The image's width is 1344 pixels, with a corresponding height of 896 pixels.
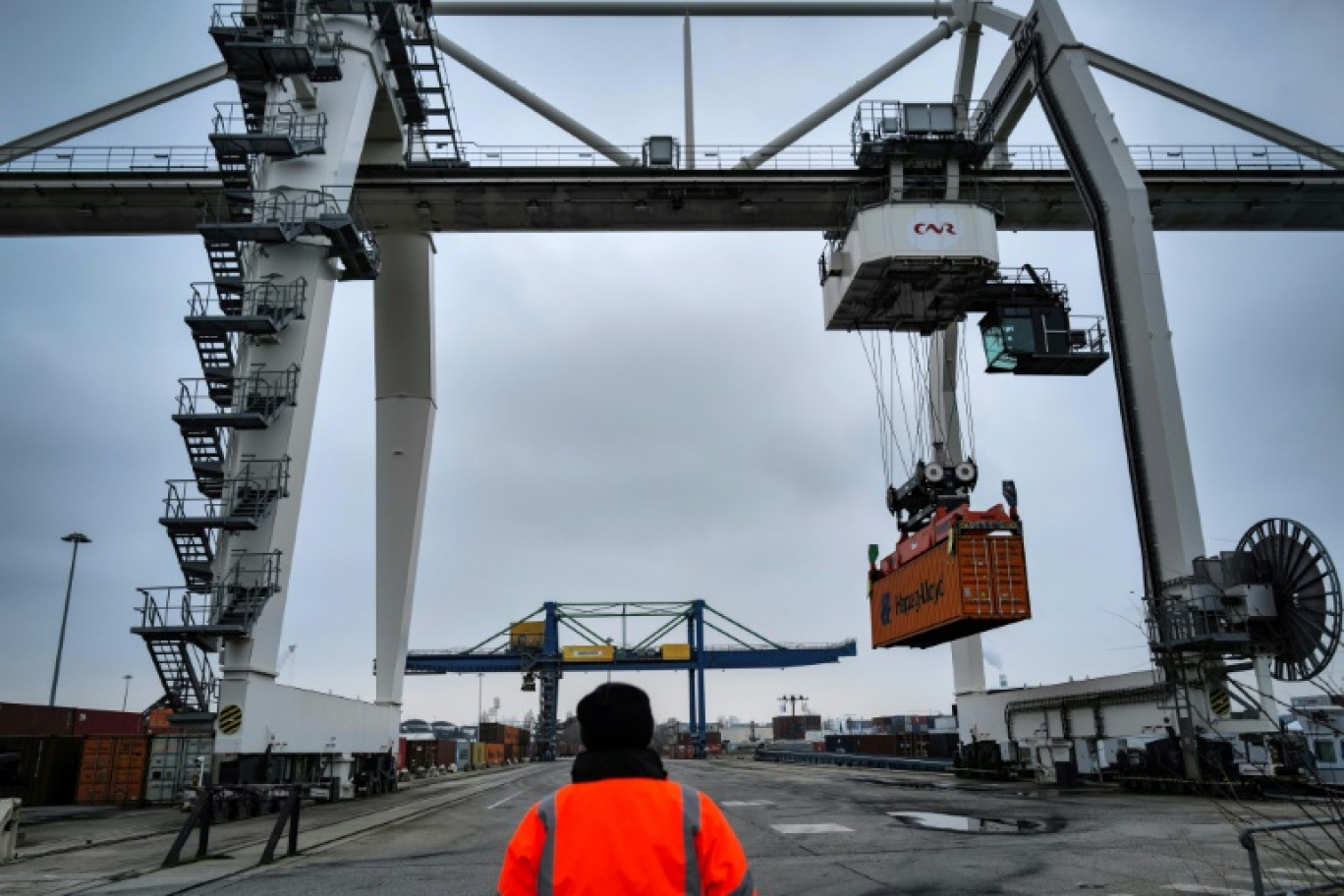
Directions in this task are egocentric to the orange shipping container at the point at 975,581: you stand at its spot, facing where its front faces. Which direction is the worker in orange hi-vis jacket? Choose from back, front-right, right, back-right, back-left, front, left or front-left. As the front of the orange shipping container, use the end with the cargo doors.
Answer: front-right

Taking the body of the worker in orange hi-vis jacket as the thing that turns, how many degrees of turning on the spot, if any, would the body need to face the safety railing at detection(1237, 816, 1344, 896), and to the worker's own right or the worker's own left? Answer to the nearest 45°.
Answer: approximately 45° to the worker's own right

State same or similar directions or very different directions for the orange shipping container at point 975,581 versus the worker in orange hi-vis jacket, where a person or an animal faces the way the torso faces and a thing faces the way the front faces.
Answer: very different directions

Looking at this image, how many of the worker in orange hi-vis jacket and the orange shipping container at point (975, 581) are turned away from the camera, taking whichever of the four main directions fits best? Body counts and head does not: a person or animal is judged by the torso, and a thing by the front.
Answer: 1

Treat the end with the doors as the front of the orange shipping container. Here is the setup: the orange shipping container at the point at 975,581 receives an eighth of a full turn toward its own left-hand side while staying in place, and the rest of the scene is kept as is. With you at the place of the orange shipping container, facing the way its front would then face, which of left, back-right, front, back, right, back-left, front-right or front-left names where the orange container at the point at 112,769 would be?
back

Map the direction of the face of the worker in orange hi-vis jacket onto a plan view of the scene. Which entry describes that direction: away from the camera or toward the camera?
away from the camera

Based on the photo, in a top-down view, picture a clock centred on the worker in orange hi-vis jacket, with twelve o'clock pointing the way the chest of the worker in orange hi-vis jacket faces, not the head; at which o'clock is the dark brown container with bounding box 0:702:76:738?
The dark brown container is roughly at 11 o'clock from the worker in orange hi-vis jacket.

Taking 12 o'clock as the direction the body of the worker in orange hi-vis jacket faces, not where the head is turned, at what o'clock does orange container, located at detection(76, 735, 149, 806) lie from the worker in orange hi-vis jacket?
The orange container is roughly at 11 o'clock from the worker in orange hi-vis jacket.

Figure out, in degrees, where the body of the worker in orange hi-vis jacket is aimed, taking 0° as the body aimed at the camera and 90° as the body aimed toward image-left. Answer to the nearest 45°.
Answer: approximately 180°

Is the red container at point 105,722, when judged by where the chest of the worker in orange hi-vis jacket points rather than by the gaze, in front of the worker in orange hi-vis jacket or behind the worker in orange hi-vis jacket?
in front

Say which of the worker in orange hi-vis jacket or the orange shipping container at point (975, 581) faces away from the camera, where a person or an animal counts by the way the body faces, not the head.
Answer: the worker in orange hi-vis jacket

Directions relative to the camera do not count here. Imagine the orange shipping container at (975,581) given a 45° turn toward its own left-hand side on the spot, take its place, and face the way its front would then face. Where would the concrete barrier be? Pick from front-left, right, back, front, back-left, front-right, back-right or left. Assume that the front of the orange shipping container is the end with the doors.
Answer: back-right
